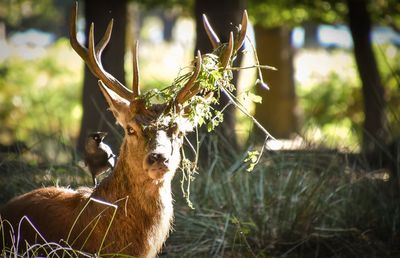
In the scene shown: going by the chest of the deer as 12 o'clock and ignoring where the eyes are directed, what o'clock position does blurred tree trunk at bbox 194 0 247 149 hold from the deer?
The blurred tree trunk is roughly at 8 o'clock from the deer.

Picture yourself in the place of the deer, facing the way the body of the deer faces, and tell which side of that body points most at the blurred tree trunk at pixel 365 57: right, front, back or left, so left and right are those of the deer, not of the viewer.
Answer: left

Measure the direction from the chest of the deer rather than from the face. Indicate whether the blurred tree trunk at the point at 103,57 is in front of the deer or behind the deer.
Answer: behind
